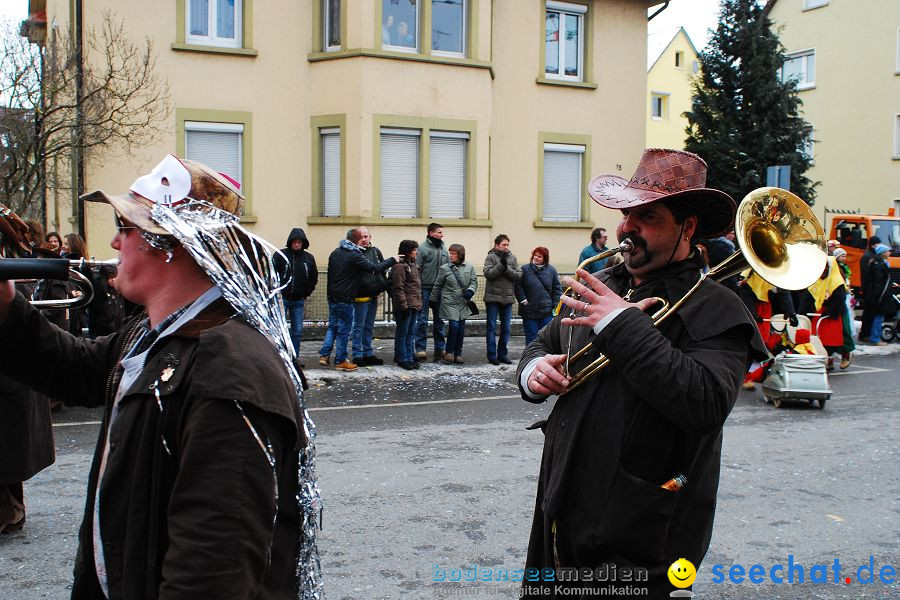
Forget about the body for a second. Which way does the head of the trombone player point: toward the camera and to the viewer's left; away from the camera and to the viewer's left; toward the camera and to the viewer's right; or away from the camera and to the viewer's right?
toward the camera and to the viewer's left

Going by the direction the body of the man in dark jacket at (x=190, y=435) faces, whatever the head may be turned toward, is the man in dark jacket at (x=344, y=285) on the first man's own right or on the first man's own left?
on the first man's own right

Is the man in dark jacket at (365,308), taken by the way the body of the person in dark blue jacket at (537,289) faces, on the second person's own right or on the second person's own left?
on the second person's own right

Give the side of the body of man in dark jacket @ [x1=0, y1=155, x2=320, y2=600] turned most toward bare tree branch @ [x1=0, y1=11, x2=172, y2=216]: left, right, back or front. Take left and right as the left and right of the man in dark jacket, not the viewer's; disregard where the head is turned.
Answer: right

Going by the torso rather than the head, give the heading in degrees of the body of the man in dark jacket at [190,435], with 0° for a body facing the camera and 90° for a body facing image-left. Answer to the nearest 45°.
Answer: approximately 90°

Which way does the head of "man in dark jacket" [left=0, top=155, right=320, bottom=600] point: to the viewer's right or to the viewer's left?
to the viewer's left

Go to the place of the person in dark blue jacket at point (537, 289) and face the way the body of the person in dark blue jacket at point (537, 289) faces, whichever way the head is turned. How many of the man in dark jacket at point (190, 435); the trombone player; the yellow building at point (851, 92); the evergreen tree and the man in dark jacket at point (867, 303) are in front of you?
2

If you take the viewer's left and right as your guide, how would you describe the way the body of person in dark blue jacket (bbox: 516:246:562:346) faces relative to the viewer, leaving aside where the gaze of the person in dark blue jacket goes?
facing the viewer

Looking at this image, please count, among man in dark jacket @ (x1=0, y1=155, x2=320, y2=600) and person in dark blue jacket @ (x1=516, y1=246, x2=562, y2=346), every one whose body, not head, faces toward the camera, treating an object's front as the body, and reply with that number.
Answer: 1

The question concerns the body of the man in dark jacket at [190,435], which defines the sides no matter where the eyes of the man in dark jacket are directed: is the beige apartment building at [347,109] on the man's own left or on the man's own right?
on the man's own right

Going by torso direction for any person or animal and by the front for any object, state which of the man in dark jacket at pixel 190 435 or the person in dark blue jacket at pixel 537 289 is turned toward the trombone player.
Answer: the person in dark blue jacket

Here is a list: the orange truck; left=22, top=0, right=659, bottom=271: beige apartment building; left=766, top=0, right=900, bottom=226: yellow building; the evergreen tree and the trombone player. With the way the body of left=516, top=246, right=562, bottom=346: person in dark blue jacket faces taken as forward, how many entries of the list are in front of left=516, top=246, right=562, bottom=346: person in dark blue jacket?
1

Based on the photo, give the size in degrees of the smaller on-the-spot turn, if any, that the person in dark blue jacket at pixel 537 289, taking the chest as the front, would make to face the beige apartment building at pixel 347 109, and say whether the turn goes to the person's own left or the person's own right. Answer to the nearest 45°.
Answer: approximately 135° to the person's own right
